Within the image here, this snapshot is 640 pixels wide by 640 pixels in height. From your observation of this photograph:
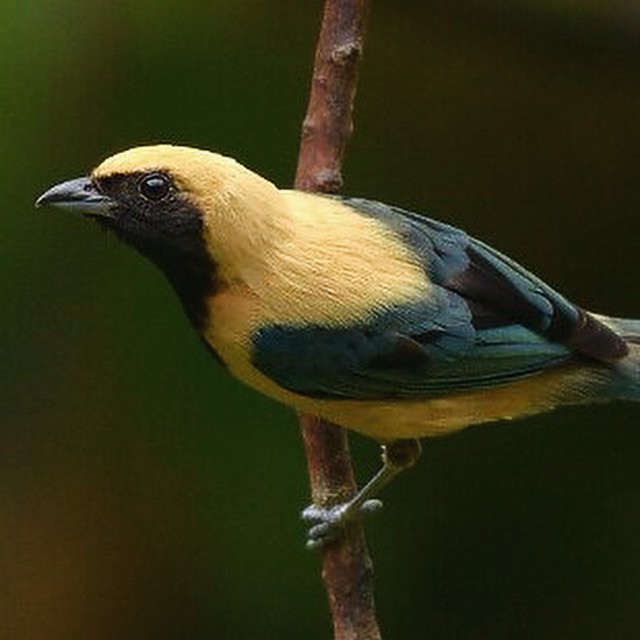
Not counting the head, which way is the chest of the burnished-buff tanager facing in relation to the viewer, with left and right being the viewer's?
facing to the left of the viewer
